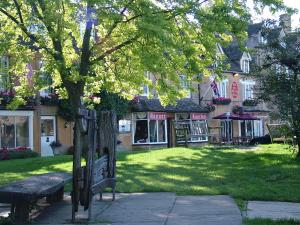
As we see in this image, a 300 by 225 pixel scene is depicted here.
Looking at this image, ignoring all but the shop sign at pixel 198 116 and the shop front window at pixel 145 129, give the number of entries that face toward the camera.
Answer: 2

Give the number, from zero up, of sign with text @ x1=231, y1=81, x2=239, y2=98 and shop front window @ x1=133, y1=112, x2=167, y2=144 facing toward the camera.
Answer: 2

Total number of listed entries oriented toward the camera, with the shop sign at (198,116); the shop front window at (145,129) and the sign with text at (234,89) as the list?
3

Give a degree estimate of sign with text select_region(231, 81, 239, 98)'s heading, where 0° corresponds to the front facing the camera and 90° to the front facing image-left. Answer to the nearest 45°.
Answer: approximately 0°

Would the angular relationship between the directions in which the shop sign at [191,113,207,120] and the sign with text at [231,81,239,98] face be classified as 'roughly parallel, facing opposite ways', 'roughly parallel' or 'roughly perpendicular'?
roughly parallel

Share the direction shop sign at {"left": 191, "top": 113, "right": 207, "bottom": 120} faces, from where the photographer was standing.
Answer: facing the viewer

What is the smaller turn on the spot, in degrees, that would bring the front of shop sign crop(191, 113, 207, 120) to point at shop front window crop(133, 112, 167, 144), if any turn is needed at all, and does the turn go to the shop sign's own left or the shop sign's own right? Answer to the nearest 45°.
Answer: approximately 45° to the shop sign's own right

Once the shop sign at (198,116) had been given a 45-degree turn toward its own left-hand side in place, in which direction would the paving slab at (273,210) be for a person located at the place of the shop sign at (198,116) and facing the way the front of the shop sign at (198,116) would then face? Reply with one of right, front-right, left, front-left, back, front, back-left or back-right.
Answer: front-right

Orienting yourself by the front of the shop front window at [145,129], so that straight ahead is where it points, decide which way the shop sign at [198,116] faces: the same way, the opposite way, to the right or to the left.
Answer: the same way

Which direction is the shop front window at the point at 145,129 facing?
toward the camera
